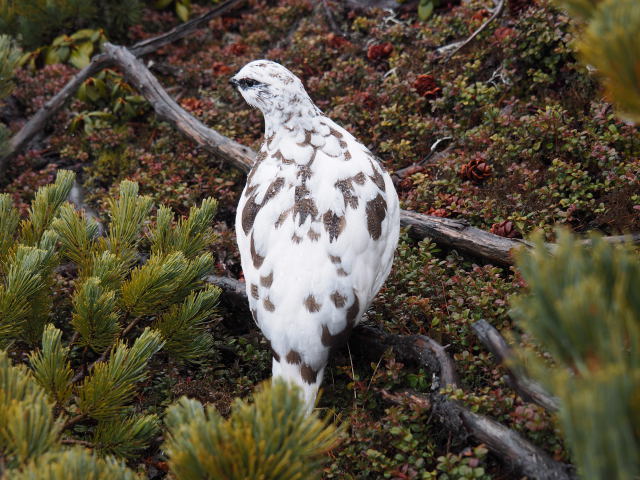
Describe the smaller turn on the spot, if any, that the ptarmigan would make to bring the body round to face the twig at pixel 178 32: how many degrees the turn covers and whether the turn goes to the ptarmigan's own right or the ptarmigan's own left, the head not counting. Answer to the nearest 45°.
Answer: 0° — it already faces it

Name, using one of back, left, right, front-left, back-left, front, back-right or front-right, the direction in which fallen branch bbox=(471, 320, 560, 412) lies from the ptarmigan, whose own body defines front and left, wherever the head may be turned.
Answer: back-right

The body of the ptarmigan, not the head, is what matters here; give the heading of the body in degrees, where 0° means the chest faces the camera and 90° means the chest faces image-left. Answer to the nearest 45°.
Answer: approximately 180°

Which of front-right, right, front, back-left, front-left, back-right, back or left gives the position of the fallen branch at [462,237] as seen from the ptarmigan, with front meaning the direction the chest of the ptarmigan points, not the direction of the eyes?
front-right

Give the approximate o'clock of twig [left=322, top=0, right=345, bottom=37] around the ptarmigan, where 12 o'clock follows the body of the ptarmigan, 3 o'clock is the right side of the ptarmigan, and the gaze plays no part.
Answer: The twig is roughly at 12 o'clock from the ptarmigan.

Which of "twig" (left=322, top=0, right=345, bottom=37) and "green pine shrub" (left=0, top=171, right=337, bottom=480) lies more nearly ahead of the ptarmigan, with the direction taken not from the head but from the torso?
the twig

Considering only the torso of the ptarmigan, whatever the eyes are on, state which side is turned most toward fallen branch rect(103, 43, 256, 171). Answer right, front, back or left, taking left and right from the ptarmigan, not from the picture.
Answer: front
